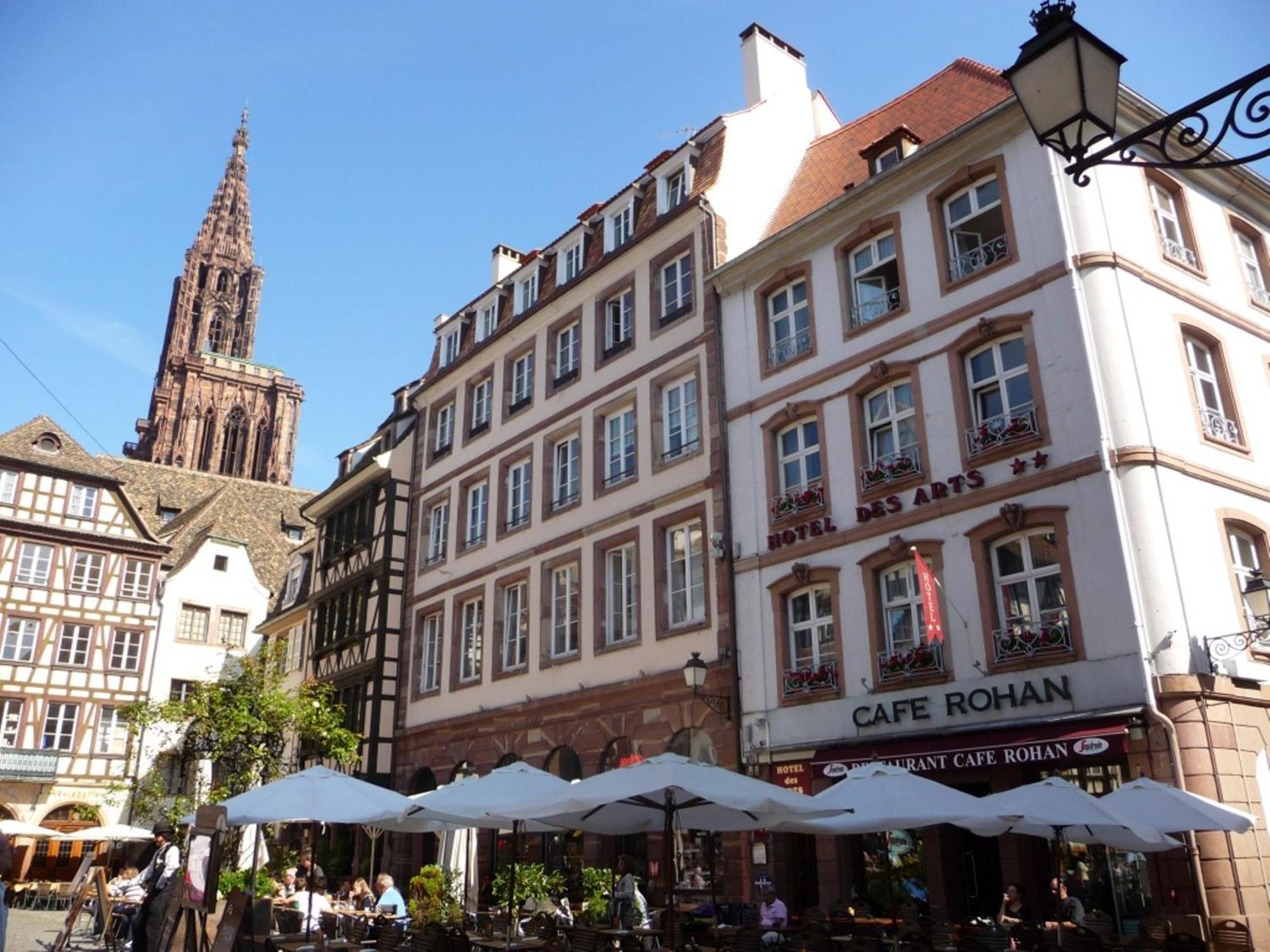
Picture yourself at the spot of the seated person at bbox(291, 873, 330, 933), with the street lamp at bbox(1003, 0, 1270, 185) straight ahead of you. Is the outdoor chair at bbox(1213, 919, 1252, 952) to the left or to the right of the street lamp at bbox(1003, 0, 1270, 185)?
left

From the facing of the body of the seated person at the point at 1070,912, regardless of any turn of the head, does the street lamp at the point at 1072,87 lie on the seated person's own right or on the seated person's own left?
on the seated person's own left

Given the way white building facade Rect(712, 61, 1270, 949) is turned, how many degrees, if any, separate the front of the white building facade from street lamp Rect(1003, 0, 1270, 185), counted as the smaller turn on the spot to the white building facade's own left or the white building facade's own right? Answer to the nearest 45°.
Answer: approximately 45° to the white building facade's own left

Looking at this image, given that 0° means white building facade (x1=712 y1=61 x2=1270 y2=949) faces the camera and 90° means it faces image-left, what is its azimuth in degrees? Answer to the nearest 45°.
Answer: approximately 45°
